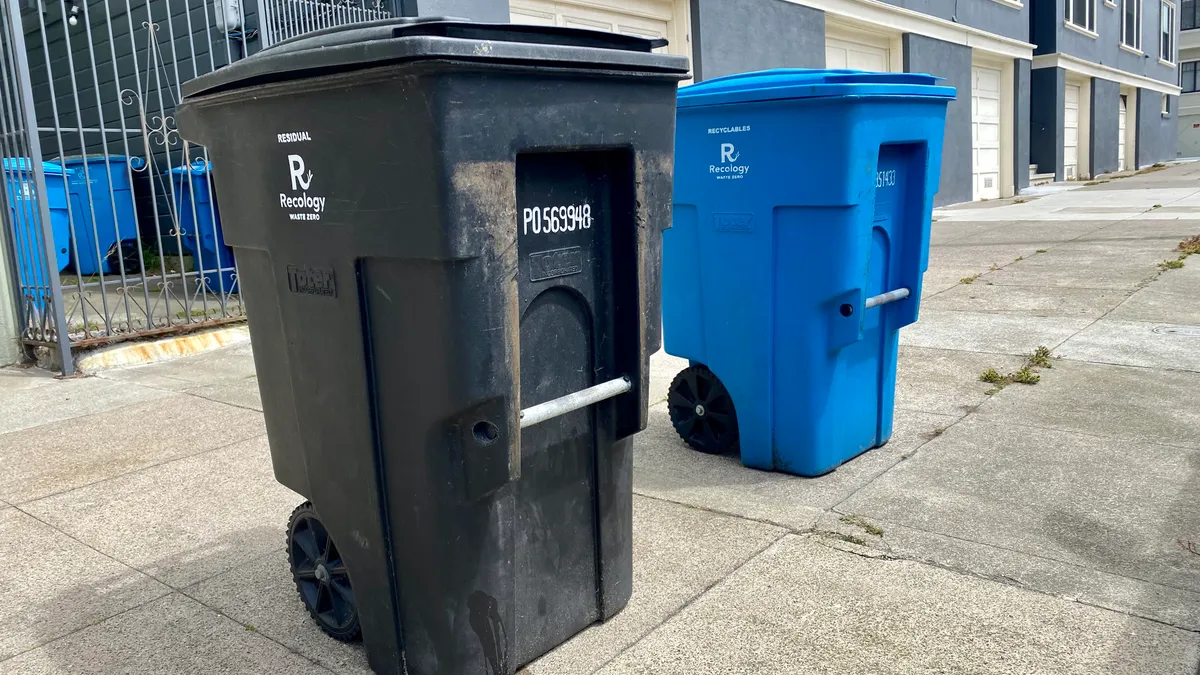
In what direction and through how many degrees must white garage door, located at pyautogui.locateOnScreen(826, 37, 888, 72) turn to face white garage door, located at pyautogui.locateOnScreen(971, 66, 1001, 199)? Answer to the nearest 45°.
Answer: approximately 90° to its left

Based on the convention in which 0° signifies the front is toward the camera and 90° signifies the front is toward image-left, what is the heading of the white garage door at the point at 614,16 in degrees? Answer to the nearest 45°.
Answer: approximately 315°

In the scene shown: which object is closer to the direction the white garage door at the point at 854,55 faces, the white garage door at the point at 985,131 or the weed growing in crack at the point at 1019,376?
the weed growing in crack

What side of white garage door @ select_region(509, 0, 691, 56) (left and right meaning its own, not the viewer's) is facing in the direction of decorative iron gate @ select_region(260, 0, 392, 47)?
right

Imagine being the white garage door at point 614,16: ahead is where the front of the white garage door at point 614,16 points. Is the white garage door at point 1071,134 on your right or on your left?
on your left

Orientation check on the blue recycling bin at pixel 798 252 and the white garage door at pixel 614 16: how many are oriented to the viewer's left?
0

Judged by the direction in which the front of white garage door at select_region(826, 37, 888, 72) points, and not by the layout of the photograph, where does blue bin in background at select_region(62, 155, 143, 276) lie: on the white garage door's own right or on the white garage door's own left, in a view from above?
on the white garage door's own right

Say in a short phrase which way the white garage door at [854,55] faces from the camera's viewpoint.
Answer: facing the viewer and to the right of the viewer

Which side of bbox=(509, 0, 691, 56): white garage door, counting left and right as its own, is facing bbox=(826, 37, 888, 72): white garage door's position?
left

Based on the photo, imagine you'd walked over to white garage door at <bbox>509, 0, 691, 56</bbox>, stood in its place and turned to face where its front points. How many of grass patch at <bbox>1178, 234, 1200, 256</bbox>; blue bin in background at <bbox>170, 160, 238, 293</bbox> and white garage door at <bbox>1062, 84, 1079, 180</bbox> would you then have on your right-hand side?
1

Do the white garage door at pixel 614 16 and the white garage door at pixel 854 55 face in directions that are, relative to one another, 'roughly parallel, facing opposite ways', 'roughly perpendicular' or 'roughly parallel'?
roughly parallel

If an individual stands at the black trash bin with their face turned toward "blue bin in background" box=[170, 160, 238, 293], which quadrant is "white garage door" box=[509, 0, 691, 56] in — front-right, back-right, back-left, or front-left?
front-right

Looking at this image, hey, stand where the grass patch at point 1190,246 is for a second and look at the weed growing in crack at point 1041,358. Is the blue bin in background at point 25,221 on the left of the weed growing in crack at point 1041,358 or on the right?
right
